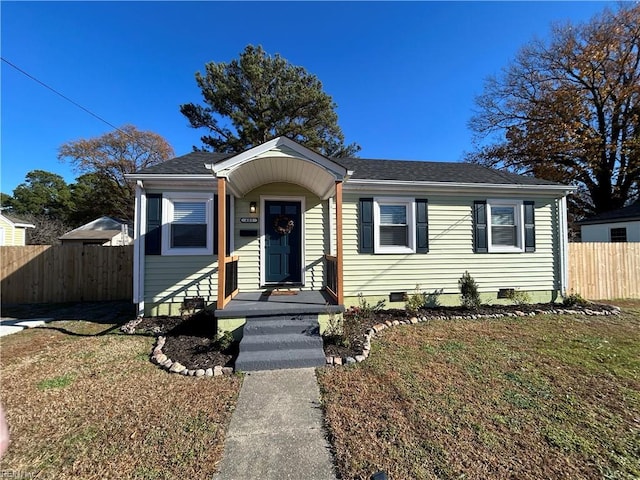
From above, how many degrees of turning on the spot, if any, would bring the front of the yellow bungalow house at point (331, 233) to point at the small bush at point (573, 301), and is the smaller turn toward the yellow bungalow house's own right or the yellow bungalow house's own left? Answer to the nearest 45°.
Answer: approximately 90° to the yellow bungalow house's own left

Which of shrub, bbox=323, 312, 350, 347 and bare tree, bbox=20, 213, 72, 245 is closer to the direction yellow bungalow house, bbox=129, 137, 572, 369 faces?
the shrub

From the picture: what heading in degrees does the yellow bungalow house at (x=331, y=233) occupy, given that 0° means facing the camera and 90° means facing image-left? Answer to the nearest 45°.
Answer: approximately 0°

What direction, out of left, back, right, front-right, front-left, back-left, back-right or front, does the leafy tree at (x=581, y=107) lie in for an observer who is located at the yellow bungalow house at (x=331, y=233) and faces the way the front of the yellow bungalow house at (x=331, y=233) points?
back-left

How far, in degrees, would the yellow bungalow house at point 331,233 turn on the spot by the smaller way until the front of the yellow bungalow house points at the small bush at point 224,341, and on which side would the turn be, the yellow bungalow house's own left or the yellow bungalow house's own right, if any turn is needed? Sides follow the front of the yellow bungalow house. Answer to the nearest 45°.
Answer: approximately 45° to the yellow bungalow house's own right

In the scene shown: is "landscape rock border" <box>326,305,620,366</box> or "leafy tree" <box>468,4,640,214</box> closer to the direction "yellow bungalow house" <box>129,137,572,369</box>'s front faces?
the landscape rock border

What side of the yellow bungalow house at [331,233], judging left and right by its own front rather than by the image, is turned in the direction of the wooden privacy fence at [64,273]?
right

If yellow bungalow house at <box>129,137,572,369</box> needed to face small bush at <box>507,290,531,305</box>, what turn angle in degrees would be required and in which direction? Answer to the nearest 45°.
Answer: approximately 90° to its left

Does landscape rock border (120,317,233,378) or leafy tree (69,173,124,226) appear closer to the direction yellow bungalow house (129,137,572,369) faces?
the landscape rock border

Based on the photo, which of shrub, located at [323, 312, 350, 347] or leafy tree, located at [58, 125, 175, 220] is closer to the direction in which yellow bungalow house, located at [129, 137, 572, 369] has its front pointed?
the shrub
